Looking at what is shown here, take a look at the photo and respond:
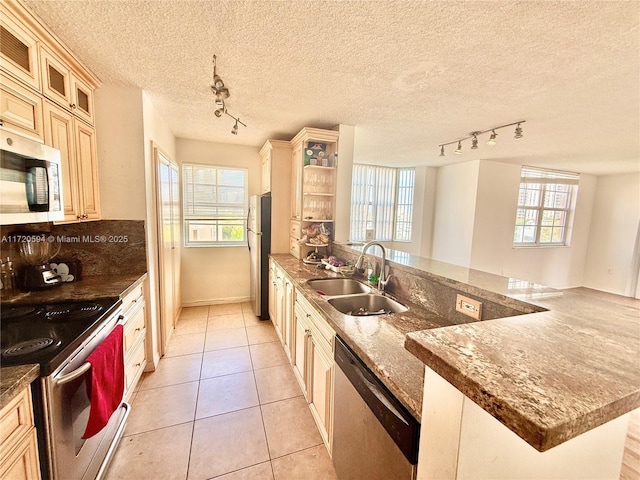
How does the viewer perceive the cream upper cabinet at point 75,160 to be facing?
facing the viewer and to the right of the viewer

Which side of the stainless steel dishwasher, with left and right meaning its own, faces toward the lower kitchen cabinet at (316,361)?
right

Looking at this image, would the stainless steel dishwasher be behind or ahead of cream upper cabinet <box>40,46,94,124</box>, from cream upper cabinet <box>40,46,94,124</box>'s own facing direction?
ahead

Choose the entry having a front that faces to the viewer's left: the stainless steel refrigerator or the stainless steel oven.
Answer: the stainless steel refrigerator

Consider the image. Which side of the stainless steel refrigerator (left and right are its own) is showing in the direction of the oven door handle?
left

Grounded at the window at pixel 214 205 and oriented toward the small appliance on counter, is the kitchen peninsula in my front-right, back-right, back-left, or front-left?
front-left

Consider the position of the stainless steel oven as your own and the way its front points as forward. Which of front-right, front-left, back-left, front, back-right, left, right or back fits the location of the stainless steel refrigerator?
left

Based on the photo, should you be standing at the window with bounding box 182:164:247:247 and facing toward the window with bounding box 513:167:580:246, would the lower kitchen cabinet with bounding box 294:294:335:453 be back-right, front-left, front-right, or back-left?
front-right

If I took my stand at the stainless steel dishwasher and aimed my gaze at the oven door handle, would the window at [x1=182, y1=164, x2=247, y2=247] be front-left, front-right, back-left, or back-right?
front-right

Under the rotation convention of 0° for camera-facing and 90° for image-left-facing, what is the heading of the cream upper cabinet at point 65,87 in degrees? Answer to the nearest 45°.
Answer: approximately 315°

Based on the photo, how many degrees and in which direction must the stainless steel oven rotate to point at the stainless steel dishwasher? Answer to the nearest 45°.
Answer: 0° — it already faces it

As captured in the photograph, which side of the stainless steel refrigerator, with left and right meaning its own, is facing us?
left

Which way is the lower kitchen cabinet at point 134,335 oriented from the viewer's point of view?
to the viewer's right

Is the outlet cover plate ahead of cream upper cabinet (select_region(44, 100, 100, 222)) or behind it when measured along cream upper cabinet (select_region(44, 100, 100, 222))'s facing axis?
ahead

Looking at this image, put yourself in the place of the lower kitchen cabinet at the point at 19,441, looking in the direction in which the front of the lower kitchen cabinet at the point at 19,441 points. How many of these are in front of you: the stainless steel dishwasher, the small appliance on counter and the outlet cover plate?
2

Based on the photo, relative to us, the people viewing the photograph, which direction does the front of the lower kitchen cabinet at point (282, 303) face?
facing to the left of the viewer

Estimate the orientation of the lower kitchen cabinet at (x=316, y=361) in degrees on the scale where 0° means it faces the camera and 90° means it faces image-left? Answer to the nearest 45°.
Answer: approximately 90°
